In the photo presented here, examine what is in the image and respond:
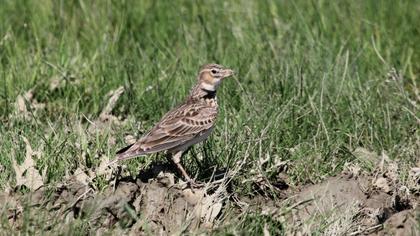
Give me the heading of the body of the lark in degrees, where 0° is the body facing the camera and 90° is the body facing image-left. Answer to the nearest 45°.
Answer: approximately 270°
